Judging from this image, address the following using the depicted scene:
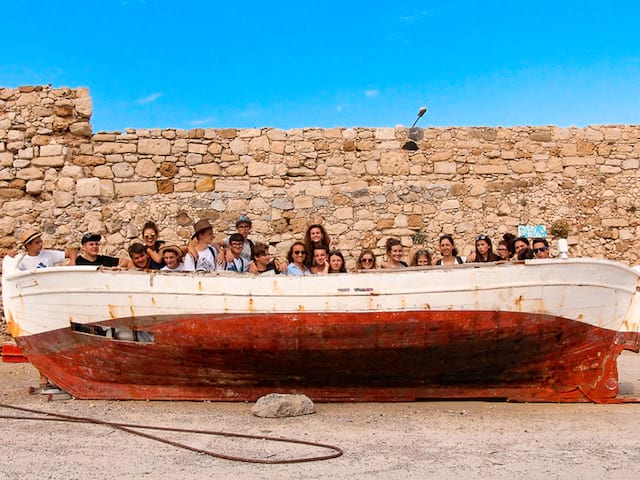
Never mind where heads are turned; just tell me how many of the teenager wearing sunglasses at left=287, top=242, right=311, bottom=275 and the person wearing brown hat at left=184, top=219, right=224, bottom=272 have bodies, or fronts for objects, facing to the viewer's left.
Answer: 0

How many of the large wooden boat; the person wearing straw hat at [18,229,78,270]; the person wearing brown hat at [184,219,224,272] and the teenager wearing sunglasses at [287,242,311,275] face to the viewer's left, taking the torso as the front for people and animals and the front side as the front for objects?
1

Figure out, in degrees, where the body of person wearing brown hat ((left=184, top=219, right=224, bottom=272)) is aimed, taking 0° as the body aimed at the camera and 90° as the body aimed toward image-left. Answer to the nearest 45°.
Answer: approximately 315°

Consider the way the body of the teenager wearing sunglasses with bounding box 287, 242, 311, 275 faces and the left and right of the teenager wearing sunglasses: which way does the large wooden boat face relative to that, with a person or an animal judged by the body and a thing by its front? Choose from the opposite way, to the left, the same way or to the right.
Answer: to the right

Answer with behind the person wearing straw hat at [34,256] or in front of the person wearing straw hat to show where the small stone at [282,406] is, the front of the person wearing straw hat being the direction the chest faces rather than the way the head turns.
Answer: in front

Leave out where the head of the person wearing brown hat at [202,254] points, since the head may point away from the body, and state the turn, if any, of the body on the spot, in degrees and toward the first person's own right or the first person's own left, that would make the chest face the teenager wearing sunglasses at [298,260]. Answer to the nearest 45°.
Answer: approximately 45° to the first person's own left

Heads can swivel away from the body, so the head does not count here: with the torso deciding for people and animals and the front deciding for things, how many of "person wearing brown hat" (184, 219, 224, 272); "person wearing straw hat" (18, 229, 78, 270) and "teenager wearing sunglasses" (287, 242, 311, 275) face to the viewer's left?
0

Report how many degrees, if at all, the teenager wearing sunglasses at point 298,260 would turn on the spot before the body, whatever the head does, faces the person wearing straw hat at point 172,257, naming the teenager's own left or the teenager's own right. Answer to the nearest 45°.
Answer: approximately 90° to the teenager's own right

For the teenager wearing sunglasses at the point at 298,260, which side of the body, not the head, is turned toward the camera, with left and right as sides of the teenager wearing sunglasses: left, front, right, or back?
front

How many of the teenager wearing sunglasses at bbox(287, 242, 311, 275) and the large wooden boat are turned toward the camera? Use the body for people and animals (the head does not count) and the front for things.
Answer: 1

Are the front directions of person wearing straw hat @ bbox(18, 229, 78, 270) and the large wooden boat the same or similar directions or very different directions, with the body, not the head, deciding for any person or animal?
very different directions

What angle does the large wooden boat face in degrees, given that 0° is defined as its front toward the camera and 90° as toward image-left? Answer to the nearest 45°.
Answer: approximately 90°

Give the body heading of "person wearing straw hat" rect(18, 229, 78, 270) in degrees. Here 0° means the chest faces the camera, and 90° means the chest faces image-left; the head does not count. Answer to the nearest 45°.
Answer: approximately 315°

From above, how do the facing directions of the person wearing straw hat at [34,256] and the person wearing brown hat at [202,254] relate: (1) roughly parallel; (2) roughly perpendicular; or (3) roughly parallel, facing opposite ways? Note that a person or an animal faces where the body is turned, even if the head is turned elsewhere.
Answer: roughly parallel

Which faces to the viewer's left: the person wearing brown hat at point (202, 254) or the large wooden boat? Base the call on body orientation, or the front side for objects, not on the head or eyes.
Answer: the large wooden boat
